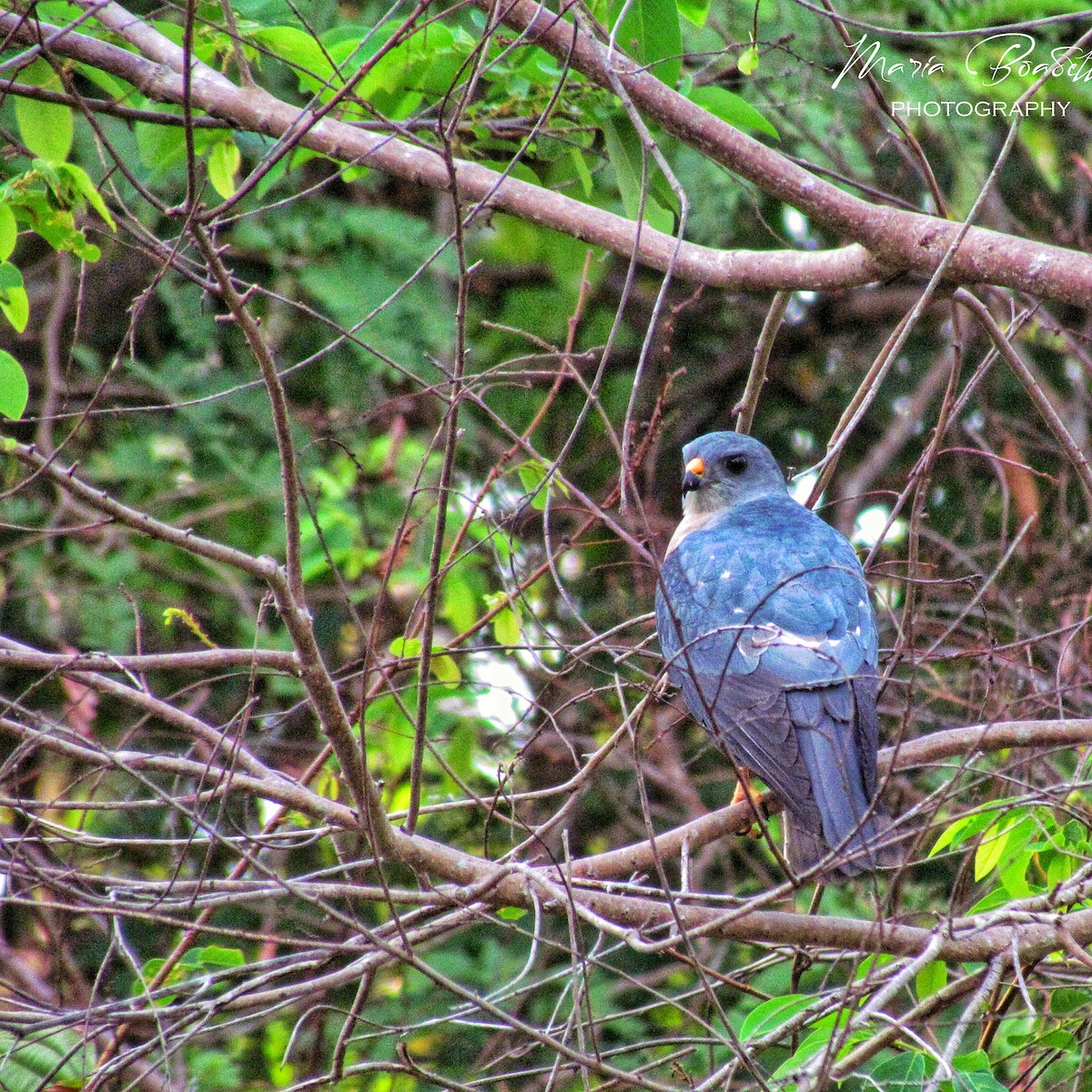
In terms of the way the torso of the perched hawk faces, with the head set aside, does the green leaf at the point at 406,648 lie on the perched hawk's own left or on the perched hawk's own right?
on the perched hawk's own left

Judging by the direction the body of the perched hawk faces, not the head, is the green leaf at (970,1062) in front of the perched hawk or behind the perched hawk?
behind

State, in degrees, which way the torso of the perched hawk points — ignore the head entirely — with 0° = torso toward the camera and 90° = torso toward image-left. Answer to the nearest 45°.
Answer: approximately 135°

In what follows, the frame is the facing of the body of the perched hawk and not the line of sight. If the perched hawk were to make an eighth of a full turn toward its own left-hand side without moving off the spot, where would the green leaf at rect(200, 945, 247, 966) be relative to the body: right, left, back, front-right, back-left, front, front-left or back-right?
front-left
